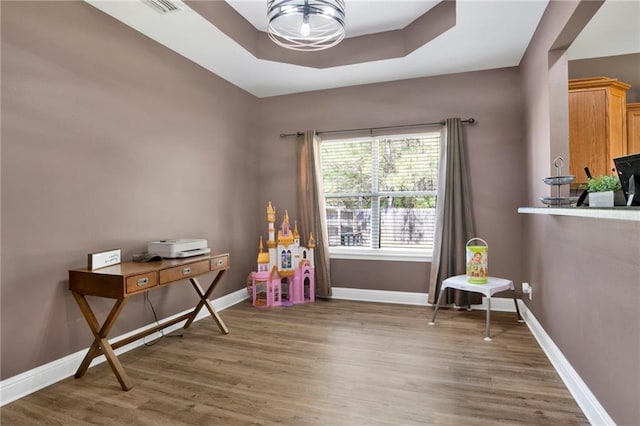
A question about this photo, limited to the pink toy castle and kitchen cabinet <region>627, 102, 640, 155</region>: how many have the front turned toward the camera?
2

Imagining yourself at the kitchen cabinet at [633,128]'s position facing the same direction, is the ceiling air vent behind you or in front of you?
in front

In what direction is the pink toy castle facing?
toward the camera

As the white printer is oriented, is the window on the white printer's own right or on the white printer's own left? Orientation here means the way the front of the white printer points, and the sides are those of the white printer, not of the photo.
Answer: on the white printer's own left

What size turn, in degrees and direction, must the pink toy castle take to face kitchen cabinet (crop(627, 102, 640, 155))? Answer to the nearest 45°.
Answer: approximately 90° to its left

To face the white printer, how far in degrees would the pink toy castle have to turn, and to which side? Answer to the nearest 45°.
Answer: approximately 45° to its right

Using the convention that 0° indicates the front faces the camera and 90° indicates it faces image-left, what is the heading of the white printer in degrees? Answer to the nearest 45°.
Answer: approximately 315°

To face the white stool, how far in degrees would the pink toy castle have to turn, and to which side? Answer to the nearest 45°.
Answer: approximately 45° to its left

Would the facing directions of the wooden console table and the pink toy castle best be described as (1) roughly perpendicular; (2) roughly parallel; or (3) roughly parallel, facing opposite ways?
roughly perpendicular

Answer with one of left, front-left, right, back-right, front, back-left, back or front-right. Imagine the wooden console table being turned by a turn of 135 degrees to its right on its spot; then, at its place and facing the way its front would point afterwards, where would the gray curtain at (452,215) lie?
back

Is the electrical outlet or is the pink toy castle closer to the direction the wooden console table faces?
the electrical outlet

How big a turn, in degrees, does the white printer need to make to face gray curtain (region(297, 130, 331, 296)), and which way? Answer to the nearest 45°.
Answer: approximately 90° to its left

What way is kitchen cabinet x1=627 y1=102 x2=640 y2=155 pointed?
toward the camera

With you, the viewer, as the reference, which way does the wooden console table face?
facing the viewer and to the right of the viewer
